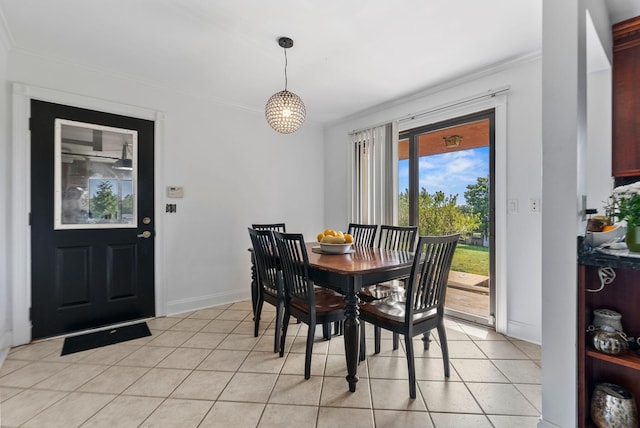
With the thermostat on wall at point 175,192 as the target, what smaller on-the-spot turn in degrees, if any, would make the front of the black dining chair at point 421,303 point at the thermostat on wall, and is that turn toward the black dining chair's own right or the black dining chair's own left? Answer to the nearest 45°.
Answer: approximately 45° to the black dining chair's own left

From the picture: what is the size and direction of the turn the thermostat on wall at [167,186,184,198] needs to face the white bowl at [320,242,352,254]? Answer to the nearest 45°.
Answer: approximately 45° to its left

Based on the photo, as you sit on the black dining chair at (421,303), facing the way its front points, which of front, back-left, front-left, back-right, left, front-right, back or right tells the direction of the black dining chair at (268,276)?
front-left

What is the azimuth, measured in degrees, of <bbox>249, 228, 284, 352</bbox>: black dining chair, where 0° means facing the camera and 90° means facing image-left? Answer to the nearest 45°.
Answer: approximately 225°

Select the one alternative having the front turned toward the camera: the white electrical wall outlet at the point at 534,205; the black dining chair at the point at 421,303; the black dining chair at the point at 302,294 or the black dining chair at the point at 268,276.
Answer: the white electrical wall outlet

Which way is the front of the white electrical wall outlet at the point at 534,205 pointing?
toward the camera

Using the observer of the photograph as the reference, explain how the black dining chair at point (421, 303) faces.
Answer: facing away from the viewer and to the left of the viewer

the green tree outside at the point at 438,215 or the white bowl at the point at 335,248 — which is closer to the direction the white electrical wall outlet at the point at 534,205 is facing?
the white bowl

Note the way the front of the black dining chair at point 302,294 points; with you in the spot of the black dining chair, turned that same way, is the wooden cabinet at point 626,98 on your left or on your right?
on your right
